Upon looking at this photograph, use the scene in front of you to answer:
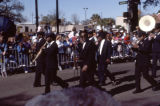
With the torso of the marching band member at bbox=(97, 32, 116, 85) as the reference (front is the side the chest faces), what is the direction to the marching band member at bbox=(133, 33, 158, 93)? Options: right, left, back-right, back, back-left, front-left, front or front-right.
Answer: left

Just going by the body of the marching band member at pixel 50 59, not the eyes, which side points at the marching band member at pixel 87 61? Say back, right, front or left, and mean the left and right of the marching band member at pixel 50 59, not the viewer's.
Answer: back

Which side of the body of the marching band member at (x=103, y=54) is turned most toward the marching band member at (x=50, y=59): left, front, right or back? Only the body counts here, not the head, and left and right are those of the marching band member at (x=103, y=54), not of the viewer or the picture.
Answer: front

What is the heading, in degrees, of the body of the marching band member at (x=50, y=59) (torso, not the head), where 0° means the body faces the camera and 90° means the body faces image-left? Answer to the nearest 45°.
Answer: approximately 90°

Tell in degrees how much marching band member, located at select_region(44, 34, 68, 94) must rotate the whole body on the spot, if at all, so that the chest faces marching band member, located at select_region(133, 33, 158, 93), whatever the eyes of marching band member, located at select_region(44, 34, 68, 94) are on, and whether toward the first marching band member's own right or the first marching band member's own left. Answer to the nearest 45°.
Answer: approximately 180°

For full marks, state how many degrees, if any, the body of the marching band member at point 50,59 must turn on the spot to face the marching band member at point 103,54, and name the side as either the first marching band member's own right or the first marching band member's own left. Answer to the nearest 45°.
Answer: approximately 135° to the first marching band member's own right
